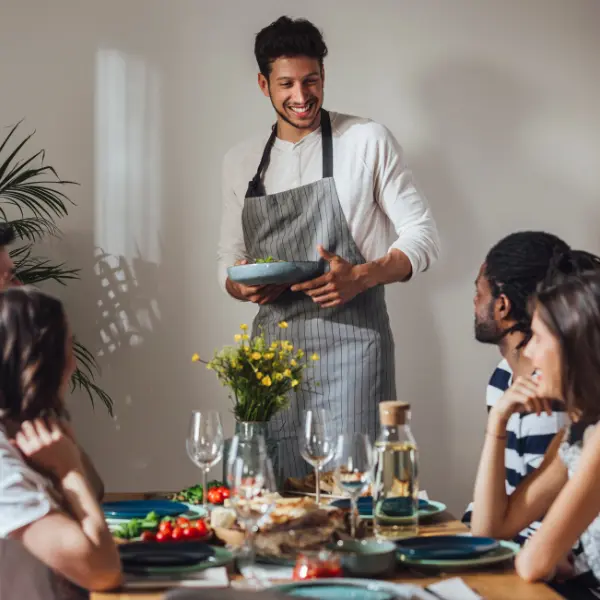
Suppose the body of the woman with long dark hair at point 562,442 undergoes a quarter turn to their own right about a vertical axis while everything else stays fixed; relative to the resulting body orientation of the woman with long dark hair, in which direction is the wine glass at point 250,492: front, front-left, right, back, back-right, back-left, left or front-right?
back-left

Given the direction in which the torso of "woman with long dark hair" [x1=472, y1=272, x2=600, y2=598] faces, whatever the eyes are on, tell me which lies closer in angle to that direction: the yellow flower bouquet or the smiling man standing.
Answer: the yellow flower bouquet

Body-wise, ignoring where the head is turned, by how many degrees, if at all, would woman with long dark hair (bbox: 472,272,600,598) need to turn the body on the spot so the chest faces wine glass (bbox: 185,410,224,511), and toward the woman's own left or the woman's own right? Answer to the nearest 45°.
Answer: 0° — they already face it

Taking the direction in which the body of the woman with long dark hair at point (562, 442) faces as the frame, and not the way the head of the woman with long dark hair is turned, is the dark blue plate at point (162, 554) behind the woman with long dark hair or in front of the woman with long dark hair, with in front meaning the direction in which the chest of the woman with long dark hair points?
in front

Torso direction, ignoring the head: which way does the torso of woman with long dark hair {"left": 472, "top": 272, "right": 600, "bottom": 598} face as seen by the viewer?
to the viewer's left

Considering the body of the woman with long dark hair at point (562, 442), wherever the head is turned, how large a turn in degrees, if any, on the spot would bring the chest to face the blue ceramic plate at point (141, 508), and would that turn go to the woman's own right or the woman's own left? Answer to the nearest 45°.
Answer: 0° — they already face it

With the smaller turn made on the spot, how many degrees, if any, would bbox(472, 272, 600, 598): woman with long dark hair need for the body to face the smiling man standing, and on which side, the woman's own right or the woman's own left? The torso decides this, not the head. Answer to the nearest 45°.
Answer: approximately 45° to the woman's own right

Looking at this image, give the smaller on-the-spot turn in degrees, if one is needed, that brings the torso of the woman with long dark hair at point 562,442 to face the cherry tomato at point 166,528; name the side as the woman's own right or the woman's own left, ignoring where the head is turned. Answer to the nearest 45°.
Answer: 0° — they already face it

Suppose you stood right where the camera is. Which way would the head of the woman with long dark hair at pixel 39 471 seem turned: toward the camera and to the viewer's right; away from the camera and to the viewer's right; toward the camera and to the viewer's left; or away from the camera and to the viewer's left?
away from the camera and to the viewer's right

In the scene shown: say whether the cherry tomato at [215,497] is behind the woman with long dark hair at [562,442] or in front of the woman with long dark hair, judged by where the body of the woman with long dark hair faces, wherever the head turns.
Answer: in front

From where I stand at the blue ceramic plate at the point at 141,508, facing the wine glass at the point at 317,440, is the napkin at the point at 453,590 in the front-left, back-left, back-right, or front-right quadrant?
front-right

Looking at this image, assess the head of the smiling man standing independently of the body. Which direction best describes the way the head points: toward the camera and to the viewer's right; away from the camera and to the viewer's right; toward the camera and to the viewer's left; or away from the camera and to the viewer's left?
toward the camera and to the viewer's right

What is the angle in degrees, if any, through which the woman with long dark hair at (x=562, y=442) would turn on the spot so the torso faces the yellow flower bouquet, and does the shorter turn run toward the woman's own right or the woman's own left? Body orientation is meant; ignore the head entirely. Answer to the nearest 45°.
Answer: approximately 45° to the woman's own right
